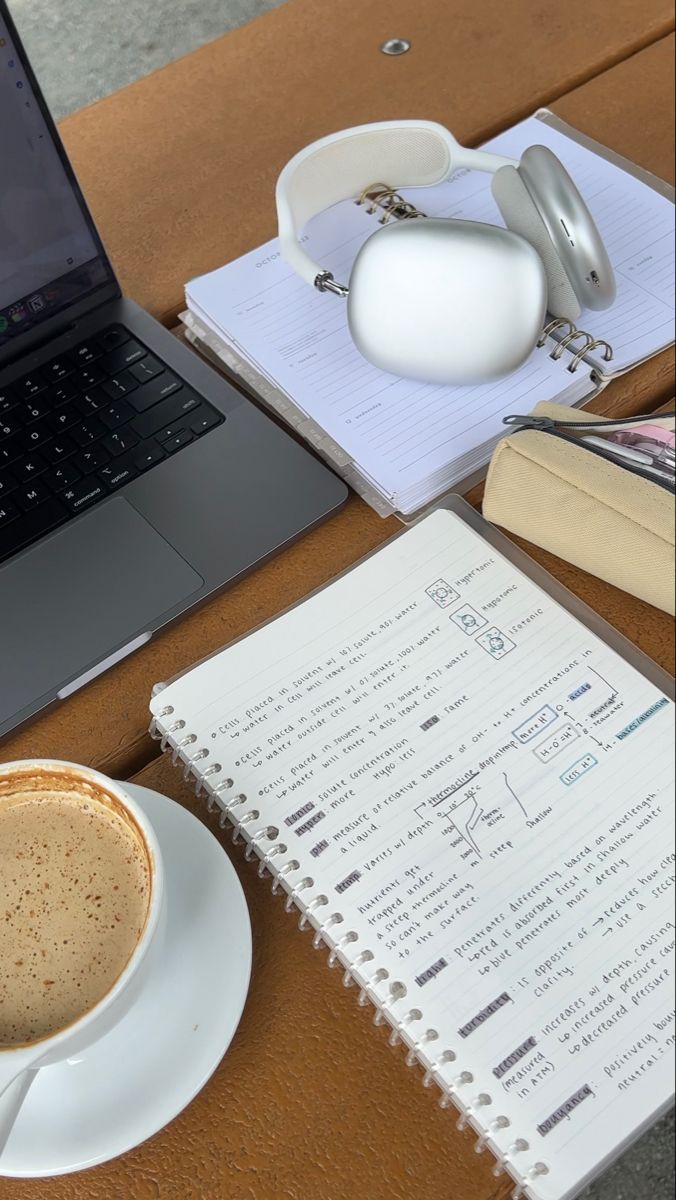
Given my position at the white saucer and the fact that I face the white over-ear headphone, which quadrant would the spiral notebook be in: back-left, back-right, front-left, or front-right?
front-right

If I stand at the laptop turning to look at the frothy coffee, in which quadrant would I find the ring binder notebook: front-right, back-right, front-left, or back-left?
back-left

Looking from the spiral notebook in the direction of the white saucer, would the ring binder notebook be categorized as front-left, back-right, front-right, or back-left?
back-right

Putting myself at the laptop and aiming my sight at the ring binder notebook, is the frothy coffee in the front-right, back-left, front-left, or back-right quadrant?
back-right

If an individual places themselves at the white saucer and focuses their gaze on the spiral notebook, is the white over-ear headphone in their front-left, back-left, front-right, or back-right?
front-left

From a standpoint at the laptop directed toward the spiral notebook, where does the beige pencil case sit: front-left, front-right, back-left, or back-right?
front-left

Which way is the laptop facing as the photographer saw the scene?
facing the viewer and to the right of the viewer

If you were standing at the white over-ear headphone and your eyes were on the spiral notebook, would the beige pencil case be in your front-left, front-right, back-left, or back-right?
front-left
